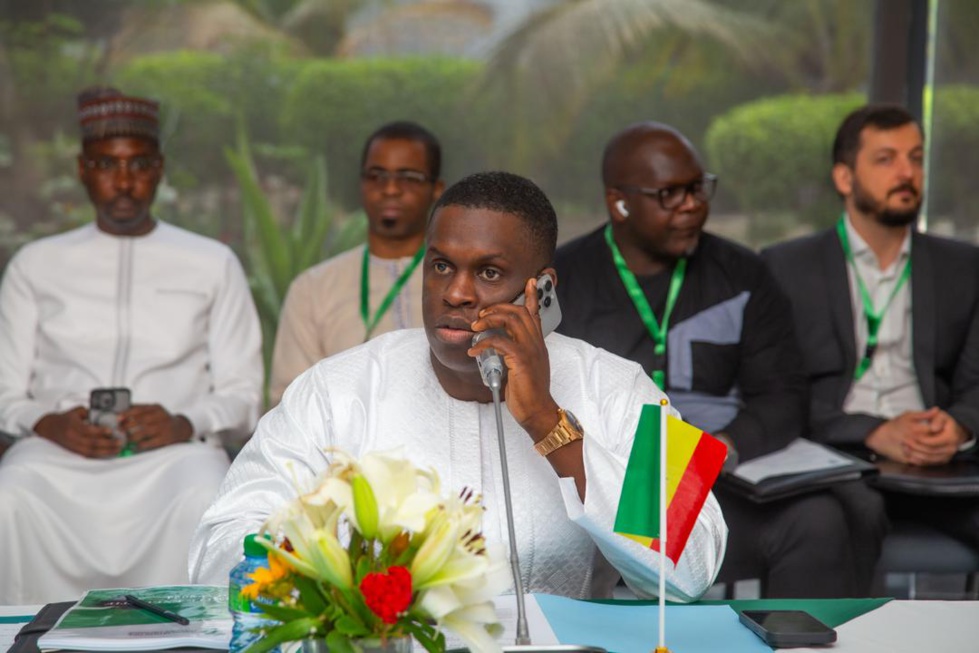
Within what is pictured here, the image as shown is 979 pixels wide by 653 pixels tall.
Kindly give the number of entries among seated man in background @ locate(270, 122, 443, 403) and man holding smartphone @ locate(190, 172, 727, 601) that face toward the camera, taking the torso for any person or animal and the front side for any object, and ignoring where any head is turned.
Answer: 2

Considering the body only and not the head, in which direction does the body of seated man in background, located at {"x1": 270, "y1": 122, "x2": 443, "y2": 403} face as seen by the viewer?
toward the camera

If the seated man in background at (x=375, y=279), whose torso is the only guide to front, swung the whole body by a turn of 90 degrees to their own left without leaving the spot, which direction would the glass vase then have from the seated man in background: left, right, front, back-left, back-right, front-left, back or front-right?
right

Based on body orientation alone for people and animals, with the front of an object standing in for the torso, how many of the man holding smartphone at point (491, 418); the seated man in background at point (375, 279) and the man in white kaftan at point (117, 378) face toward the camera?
3

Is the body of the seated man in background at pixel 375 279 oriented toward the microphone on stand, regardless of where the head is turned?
yes

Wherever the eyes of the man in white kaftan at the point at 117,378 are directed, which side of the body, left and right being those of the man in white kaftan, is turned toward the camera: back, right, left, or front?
front

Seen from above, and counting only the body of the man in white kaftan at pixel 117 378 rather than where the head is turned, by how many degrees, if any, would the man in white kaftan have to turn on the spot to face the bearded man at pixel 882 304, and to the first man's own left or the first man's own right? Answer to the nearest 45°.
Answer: approximately 90° to the first man's own left

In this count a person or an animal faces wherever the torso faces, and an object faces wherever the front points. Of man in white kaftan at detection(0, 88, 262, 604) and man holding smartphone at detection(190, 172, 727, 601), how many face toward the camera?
2

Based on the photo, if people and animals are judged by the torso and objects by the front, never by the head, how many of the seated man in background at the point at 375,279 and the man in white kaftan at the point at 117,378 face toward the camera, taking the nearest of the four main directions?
2
